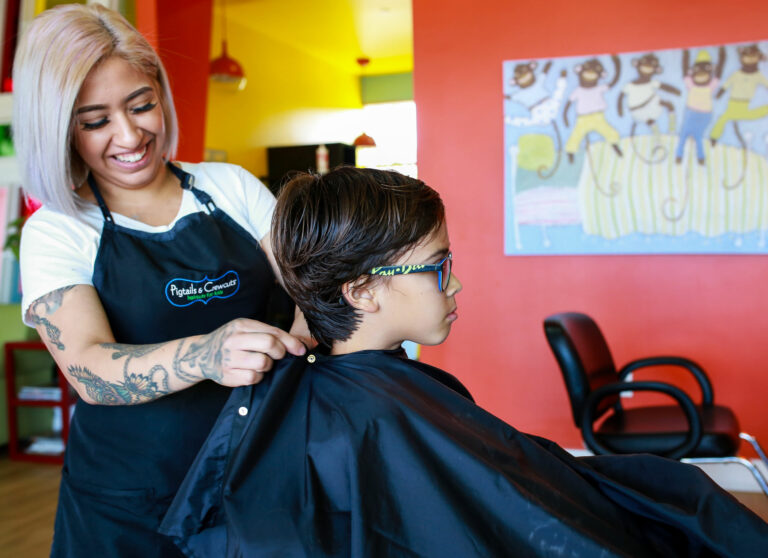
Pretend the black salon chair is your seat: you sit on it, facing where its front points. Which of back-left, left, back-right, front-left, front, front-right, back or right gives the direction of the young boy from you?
right

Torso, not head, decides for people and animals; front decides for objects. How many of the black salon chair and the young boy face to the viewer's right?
2

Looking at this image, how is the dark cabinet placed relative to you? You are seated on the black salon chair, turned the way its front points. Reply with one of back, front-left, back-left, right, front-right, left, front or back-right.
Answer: back-left

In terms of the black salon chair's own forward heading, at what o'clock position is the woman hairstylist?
The woman hairstylist is roughly at 4 o'clock from the black salon chair.

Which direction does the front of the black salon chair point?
to the viewer's right

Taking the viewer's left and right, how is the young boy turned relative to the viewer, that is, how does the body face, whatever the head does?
facing to the right of the viewer

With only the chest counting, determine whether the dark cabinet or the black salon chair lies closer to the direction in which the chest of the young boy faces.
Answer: the black salon chair

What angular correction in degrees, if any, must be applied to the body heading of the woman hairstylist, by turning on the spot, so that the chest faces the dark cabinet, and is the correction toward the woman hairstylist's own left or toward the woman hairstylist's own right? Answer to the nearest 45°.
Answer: approximately 135° to the woman hairstylist's own left

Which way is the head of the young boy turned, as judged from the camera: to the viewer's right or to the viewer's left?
to the viewer's right
